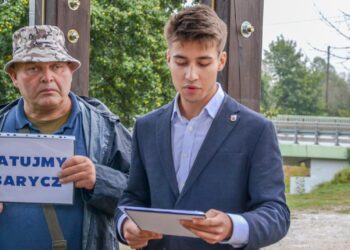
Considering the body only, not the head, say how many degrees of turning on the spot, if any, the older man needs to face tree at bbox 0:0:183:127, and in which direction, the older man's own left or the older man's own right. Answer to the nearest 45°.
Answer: approximately 180°

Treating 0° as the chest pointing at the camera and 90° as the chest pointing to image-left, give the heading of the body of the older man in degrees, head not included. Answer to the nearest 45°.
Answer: approximately 0°

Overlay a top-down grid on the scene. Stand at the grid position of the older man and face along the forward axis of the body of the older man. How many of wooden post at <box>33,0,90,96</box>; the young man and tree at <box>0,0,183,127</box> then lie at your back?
2

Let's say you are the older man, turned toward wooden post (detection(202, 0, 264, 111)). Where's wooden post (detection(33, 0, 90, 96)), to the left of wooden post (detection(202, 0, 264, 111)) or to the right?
left

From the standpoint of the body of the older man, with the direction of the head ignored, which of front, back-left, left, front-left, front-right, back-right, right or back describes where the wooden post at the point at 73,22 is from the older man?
back

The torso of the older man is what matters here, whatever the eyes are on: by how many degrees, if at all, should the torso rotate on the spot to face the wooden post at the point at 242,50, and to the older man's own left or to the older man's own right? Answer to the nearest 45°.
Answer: approximately 135° to the older man's own left

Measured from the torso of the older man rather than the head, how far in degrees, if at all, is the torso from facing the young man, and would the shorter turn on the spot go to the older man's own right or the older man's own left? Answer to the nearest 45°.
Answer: approximately 45° to the older man's own left

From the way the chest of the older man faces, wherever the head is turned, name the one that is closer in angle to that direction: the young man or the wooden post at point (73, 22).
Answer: the young man
